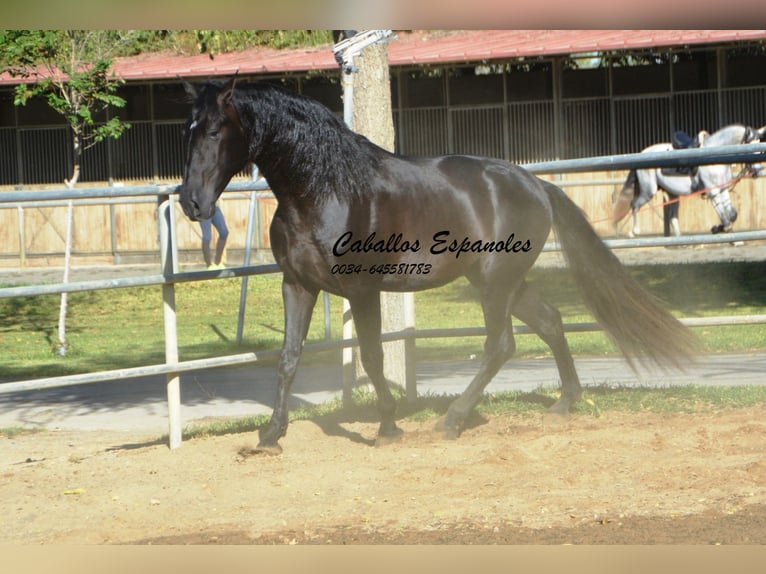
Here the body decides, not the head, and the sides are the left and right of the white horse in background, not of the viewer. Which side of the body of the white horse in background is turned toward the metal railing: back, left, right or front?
right

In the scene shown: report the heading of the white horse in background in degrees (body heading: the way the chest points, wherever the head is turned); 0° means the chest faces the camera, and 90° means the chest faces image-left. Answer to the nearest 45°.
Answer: approximately 270°

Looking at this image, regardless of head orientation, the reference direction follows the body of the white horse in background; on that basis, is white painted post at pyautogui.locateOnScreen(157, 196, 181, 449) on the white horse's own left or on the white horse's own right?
on the white horse's own right
